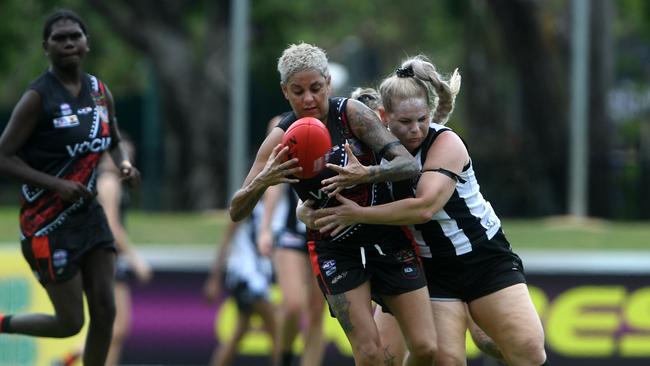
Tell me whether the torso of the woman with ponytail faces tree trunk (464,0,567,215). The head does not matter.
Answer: no

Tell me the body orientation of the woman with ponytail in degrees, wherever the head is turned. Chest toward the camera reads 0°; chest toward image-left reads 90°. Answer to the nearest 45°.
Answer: approximately 45°

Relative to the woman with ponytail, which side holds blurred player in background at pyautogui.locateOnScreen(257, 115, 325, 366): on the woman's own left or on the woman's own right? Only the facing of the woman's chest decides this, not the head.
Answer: on the woman's own right

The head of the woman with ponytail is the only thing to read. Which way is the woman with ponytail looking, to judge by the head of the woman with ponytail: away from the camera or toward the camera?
toward the camera

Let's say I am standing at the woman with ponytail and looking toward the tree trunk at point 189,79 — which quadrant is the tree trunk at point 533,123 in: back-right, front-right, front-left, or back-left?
front-right

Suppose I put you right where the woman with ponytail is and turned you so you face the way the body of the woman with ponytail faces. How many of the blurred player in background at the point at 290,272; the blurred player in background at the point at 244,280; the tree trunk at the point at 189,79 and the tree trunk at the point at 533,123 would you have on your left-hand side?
0

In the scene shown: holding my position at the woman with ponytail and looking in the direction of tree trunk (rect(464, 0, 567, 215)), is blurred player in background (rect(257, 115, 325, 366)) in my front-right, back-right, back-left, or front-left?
front-left

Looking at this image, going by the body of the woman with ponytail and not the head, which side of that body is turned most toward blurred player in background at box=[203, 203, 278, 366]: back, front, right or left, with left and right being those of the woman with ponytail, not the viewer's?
right
